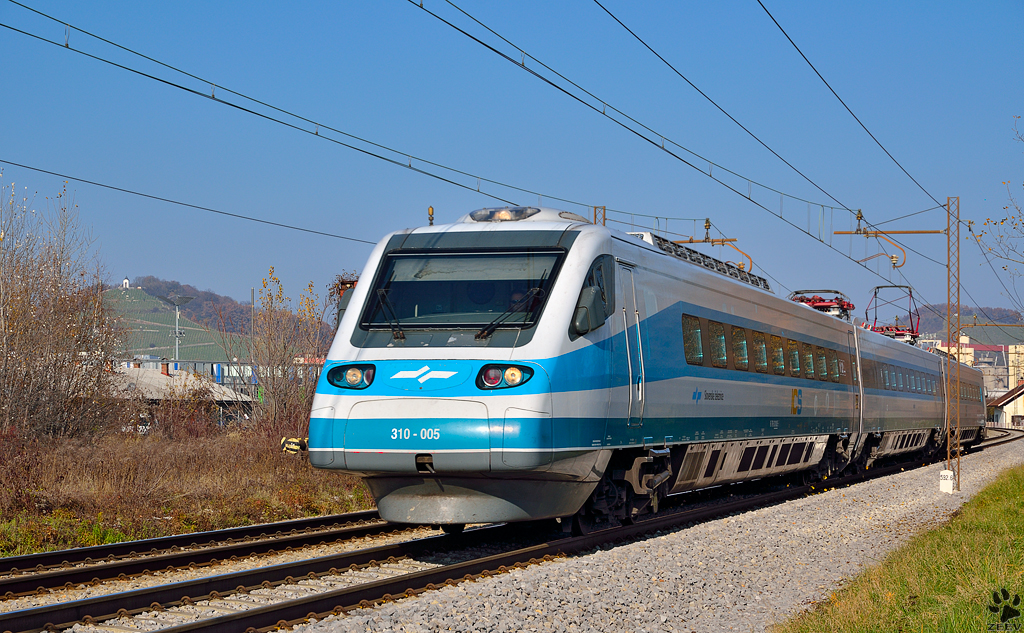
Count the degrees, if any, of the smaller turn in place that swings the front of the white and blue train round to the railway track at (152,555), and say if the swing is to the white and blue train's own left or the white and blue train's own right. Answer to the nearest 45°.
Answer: approximately 45° to the white and blue train's own right

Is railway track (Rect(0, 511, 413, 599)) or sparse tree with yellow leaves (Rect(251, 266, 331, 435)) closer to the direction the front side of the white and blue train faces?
the railway track

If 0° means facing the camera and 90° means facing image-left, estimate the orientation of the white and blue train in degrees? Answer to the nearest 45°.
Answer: approximately 45°

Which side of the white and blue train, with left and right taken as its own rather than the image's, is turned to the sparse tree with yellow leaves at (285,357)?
right
